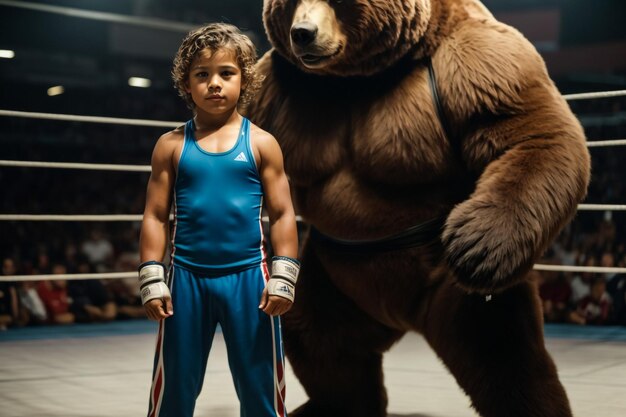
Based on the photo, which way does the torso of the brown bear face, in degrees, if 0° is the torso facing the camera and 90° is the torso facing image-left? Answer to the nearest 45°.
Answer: approximately 45°

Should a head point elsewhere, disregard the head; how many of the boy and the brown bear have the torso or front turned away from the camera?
0

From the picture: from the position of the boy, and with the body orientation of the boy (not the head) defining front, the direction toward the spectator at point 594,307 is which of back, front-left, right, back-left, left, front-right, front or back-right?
back-left

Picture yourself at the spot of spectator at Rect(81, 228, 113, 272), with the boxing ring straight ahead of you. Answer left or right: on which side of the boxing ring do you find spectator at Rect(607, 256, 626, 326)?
left

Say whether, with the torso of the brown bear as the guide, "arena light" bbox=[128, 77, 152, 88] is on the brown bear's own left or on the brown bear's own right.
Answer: on the brown bear's own right

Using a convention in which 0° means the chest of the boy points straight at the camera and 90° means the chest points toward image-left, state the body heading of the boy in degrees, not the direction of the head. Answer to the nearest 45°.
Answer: approximately 0°

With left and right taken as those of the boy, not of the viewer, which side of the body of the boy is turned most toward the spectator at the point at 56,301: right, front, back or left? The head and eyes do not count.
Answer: back

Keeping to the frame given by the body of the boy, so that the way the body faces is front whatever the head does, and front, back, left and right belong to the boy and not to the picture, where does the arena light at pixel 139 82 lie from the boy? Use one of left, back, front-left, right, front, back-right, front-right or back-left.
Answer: back
